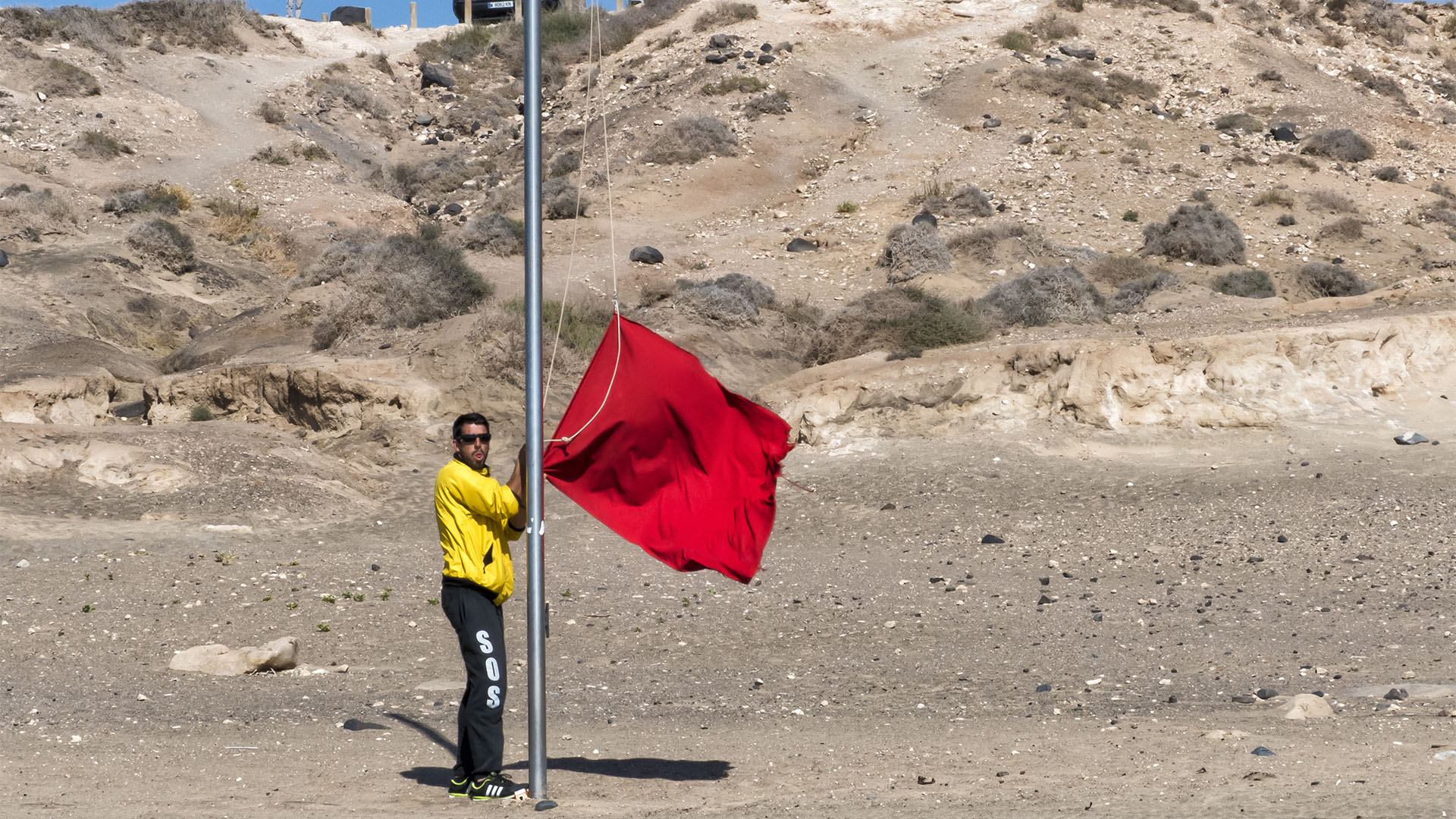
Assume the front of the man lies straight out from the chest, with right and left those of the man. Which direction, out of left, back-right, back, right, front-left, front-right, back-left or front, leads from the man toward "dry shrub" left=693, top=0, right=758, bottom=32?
left

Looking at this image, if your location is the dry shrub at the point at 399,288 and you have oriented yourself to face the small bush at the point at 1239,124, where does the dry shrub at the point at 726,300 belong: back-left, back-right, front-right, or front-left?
front-right

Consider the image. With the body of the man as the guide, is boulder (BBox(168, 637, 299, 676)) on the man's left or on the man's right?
on the man's left

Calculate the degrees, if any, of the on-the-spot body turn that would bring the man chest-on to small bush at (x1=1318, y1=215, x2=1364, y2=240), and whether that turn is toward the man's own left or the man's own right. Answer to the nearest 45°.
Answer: approximately 45° to the man's own left

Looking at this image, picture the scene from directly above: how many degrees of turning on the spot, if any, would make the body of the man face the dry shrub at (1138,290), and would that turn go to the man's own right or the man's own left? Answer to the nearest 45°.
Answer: approximately 45° to the man's own left

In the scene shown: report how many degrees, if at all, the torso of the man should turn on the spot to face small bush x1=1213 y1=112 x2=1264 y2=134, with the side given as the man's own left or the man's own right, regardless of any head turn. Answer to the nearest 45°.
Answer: approximately 45° to the man's own left

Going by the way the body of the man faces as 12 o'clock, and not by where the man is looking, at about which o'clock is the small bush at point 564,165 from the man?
The small bush is roughly at 9 o'clock from the man.

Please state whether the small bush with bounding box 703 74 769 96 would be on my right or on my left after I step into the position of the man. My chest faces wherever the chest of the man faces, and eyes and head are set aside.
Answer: on my left

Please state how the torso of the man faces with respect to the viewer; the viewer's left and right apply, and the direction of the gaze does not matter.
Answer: facing to the right of the viewer

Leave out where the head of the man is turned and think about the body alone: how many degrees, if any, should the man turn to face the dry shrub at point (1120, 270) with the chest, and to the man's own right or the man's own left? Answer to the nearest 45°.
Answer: approximately 45° to the man's own left

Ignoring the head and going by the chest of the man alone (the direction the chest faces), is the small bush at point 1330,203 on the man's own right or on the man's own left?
on the man's own left

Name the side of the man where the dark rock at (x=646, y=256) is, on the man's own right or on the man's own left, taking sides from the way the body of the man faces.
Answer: on the man's own left

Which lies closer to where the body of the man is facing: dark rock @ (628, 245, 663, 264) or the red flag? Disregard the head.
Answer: the red flag
